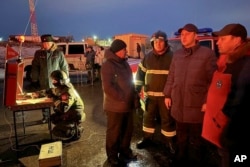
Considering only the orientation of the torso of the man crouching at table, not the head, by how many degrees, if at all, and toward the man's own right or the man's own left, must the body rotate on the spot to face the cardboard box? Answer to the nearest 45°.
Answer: approximately 90° to the man's own left

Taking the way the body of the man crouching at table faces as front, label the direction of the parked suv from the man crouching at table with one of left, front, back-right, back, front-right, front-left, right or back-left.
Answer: right

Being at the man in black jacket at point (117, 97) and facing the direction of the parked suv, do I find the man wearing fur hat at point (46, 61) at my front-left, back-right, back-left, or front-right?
front-left

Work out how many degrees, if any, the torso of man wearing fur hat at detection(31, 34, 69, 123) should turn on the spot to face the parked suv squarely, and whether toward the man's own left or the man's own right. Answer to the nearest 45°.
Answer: approximately 180°

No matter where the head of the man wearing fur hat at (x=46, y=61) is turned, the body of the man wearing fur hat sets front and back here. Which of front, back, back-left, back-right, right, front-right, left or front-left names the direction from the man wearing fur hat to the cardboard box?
front

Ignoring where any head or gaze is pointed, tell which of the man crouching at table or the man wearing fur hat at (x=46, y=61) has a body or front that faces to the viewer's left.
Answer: the man crouching at table

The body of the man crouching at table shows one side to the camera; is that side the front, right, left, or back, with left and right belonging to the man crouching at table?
left

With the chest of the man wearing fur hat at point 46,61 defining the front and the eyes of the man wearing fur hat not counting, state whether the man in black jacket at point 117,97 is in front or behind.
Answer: in front

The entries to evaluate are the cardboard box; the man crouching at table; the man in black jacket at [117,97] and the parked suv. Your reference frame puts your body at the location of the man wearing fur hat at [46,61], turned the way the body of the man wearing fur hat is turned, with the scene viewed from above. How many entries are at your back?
1

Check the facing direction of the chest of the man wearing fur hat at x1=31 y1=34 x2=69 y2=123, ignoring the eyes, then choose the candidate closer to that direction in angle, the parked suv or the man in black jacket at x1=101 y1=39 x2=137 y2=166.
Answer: the man in black jacket

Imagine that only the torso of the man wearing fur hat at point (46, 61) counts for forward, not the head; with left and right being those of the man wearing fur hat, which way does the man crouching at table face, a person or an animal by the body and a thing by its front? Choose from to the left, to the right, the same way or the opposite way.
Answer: to the right

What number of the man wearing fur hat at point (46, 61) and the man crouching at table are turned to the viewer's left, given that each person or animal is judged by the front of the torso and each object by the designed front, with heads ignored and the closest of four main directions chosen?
1

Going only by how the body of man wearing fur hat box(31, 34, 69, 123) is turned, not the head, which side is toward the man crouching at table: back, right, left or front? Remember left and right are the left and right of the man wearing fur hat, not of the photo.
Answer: front

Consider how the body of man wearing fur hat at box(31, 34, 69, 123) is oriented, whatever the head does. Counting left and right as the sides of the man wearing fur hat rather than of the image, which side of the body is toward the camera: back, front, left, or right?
front
